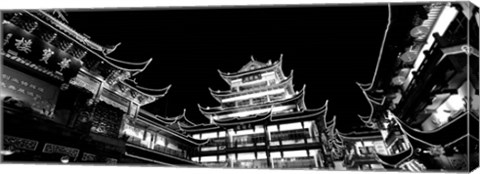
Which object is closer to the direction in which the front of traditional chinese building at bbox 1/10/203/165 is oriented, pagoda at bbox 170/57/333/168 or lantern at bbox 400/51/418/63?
the lantern

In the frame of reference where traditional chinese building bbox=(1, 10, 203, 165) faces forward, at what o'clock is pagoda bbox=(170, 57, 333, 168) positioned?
The pagoda is roughly at 10 o'clock from the traditional chinese building.

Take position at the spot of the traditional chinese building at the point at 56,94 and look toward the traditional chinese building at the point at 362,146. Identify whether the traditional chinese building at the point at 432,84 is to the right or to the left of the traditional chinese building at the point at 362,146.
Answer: right

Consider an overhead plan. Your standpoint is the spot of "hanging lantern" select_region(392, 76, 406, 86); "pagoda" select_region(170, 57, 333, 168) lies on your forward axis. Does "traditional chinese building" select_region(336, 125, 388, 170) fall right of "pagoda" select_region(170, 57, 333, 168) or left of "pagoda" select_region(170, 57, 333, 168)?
right

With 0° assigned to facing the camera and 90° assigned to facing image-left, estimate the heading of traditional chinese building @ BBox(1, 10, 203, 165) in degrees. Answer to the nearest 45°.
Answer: approximately 315°

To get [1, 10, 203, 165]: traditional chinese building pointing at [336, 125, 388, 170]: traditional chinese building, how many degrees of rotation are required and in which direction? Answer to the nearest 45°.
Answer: approximately 45° to its left

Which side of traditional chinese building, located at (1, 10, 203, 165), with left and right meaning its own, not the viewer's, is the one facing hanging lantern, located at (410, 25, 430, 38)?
front

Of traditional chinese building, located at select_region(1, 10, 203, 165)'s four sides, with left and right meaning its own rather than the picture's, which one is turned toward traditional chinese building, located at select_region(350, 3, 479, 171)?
front
